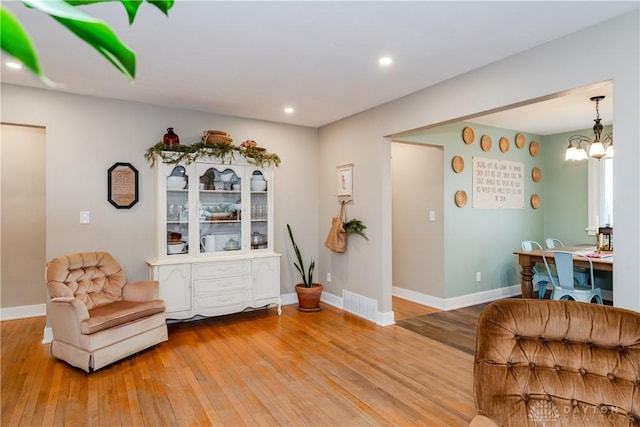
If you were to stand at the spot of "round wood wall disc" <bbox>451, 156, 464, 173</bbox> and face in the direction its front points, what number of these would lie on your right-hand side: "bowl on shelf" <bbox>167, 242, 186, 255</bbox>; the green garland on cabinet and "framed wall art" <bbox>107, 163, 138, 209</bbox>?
3

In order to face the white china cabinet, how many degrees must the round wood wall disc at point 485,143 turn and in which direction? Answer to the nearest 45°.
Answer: approximately 90° to its right

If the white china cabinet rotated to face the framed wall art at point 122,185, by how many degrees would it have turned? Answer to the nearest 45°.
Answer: approximately 90° to its right

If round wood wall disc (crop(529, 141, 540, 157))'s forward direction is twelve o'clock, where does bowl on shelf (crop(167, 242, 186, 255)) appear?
The bowl on shelf is roughly at 3 o'clock from the round wood wall disc.

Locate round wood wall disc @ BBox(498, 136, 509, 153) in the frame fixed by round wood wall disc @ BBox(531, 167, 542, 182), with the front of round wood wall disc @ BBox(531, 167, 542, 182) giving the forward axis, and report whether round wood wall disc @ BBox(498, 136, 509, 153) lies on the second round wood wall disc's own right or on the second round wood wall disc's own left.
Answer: on the second round wood wall disc's own right

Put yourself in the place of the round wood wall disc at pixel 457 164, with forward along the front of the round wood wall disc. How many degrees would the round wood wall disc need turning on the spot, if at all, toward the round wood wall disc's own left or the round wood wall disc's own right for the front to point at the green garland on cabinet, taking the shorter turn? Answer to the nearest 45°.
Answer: approximately 90° to the round wood wall disc's own right

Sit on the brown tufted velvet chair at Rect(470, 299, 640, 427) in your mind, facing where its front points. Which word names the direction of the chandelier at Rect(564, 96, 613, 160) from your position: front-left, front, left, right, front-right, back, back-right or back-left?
back-right

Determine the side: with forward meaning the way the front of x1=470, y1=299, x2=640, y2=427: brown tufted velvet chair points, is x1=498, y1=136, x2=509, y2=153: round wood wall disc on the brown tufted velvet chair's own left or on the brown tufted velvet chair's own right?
on the brown tufted velvet chair's own right

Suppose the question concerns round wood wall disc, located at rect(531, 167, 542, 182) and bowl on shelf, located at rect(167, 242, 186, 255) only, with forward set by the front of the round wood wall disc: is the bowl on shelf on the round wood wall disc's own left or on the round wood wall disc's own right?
on the round wood wall disc's own right

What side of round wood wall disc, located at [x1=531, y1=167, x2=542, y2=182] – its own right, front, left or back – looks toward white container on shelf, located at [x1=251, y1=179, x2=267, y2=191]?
right

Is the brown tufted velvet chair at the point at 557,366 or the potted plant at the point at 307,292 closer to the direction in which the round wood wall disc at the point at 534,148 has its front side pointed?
the brown tufted velvet chair

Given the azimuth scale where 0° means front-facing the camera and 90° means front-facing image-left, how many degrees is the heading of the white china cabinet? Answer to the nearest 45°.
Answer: approximately 0°
